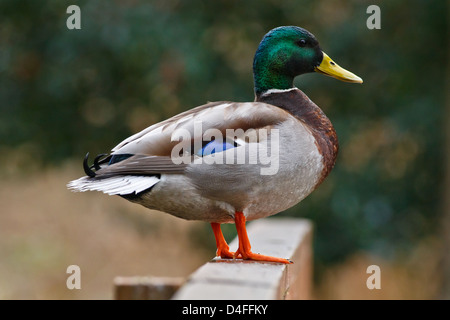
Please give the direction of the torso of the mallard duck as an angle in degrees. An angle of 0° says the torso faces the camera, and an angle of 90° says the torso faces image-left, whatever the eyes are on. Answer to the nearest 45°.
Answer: approximately 270°
